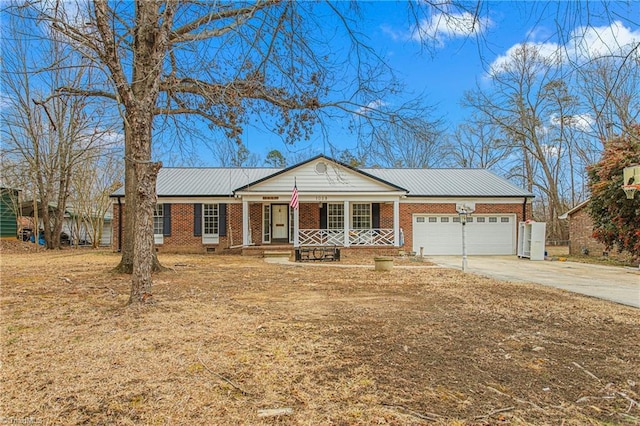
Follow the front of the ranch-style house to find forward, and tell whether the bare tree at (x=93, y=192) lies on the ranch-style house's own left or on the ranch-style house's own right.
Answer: on the ranch-style house's own right

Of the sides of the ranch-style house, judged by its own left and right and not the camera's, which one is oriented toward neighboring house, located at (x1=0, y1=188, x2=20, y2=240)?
right

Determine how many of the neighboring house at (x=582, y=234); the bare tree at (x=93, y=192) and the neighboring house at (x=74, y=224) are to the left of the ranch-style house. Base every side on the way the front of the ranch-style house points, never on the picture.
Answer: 1

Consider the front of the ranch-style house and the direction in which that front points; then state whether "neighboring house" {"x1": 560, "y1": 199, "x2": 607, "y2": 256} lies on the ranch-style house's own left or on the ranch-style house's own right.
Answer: on the ranch-style house's own left

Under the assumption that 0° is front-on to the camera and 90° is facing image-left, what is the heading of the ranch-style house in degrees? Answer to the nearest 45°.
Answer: approximately 0°
